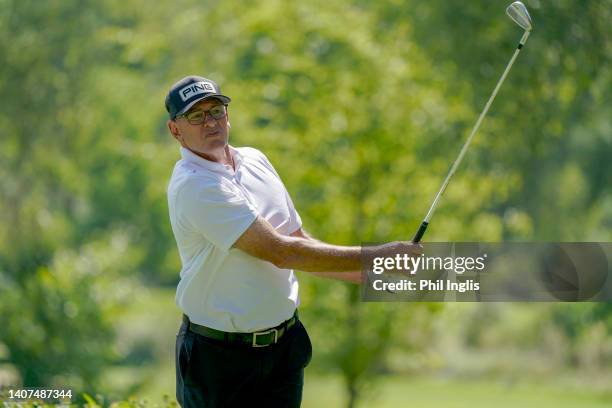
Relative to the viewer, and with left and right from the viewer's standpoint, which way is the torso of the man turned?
facing the viewer and to the right of the viewer
